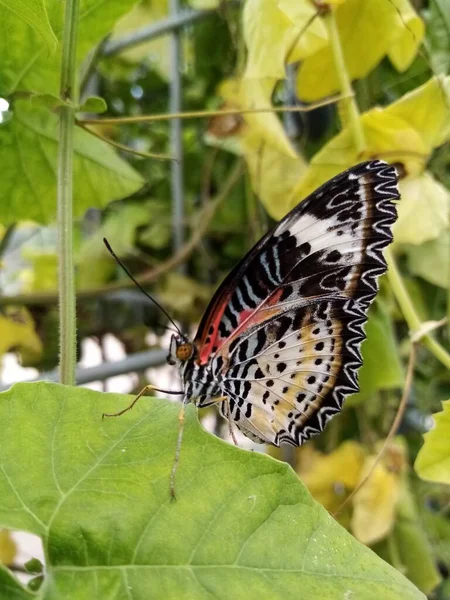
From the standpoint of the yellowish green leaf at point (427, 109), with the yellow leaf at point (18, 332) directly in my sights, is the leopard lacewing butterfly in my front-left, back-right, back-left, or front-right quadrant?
front-left

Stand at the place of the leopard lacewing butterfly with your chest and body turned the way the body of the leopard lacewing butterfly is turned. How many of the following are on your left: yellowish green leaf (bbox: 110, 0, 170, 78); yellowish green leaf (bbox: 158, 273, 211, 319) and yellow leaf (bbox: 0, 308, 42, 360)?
0

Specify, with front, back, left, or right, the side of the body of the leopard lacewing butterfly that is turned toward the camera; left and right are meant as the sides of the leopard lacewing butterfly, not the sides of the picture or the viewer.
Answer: left

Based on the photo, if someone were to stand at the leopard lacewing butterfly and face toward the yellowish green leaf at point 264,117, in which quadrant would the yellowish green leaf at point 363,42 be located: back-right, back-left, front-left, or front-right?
front-right
